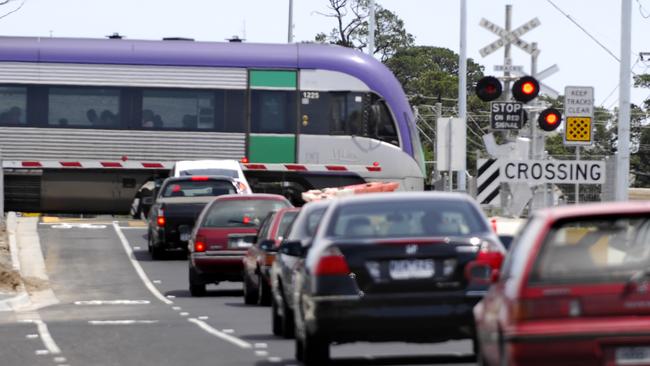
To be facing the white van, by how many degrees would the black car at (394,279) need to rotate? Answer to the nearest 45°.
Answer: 0° — it already faces it

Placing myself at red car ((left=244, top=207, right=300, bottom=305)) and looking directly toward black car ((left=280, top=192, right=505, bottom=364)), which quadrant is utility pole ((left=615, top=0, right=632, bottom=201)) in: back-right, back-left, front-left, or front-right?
back-left

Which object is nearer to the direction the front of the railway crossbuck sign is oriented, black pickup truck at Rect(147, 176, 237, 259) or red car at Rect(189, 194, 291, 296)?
the red car

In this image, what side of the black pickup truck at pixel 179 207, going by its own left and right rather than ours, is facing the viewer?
back

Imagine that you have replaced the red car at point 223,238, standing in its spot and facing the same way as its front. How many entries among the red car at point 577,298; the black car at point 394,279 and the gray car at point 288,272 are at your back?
3

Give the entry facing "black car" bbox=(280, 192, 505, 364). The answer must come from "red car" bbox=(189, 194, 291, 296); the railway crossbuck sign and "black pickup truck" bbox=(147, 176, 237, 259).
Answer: the railway crossbuck sign

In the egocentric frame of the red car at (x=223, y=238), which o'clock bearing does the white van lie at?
The white van is roughly at 12 o'clock from the red car.

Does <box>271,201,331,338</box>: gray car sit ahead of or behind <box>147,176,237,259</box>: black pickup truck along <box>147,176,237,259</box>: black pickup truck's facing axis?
behind

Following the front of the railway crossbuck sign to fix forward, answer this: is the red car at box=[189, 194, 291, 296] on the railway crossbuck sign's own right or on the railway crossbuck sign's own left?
on the railway crossbuck sign's own right

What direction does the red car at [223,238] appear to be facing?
away from the camera

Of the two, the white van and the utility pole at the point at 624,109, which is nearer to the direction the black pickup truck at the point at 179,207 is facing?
the white van

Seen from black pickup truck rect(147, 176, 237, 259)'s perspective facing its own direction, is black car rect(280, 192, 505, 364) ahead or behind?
behind

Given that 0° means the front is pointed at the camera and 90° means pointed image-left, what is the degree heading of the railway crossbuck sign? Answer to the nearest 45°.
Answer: approximately 0°

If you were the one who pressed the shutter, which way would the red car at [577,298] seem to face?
facing away from the viewer
